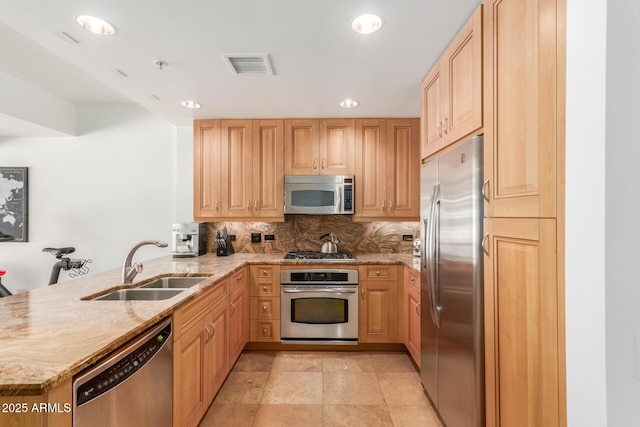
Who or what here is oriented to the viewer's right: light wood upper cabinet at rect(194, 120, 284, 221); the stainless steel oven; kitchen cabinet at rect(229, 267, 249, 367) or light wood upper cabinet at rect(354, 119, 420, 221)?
the kitchen cabinet

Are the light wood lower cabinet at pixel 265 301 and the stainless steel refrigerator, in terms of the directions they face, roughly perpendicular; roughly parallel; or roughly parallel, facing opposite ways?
roughly perpendicular

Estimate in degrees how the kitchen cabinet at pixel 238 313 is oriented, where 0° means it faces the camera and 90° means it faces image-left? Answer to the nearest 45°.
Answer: approximately 270°

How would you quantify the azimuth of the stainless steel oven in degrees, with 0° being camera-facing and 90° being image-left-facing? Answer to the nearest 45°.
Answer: approximately 0°

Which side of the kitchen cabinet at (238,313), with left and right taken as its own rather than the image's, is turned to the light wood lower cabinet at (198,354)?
right

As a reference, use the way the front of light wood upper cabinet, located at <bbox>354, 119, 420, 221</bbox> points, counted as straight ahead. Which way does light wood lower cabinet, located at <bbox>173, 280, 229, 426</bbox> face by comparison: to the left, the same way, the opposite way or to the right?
to the left

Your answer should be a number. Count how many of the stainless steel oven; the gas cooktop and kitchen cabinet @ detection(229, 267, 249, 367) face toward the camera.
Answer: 2

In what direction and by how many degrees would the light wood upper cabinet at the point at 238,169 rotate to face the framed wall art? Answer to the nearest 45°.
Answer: approximately 90° to its right

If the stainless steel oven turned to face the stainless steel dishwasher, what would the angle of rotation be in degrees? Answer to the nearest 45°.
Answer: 0° — it already faces it

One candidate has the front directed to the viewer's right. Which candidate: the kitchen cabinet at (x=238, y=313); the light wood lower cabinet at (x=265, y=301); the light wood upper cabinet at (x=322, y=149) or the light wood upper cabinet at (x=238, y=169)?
the kitchen cabinet

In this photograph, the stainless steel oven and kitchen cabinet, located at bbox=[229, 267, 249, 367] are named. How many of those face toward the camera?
1

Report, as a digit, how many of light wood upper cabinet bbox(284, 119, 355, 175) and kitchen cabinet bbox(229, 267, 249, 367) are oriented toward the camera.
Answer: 1
